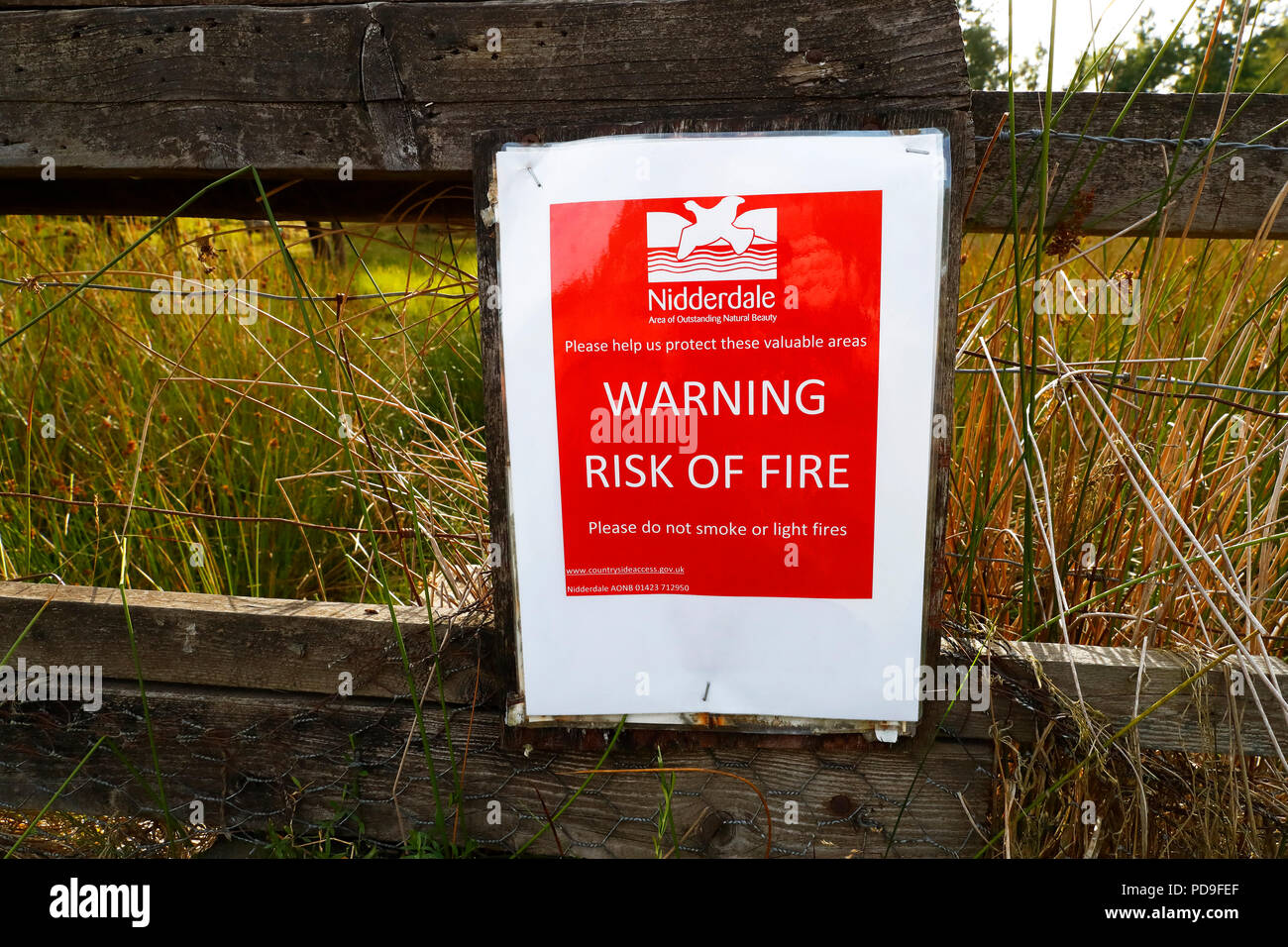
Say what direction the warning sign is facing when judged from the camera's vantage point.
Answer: facing the viewer
